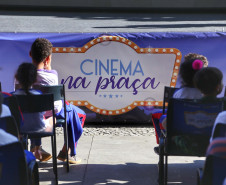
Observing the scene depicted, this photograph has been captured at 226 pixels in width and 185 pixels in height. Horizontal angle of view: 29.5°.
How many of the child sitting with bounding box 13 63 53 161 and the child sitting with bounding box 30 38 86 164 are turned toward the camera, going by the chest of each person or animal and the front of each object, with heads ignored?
0

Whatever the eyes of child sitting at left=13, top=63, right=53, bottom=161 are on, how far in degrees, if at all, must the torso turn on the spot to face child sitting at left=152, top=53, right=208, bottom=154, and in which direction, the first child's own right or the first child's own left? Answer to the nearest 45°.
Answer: approximately 45° to the first child's own right

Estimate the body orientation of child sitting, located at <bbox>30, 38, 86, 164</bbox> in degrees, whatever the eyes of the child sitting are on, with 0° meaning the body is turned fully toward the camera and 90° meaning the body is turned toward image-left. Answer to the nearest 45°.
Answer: approximately 225°

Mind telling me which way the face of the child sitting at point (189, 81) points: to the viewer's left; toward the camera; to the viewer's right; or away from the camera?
away from the camera

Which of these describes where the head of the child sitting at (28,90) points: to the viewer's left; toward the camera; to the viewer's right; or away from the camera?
away from the camera

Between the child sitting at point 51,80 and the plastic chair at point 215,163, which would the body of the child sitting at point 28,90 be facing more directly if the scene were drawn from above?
the child sitting

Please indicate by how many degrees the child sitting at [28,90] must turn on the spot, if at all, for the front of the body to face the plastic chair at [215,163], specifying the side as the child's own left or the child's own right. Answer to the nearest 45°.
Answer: approximately 90° to the child's own right

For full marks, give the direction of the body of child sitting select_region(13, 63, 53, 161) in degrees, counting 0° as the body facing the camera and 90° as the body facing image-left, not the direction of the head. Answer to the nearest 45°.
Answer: approximately 225°
